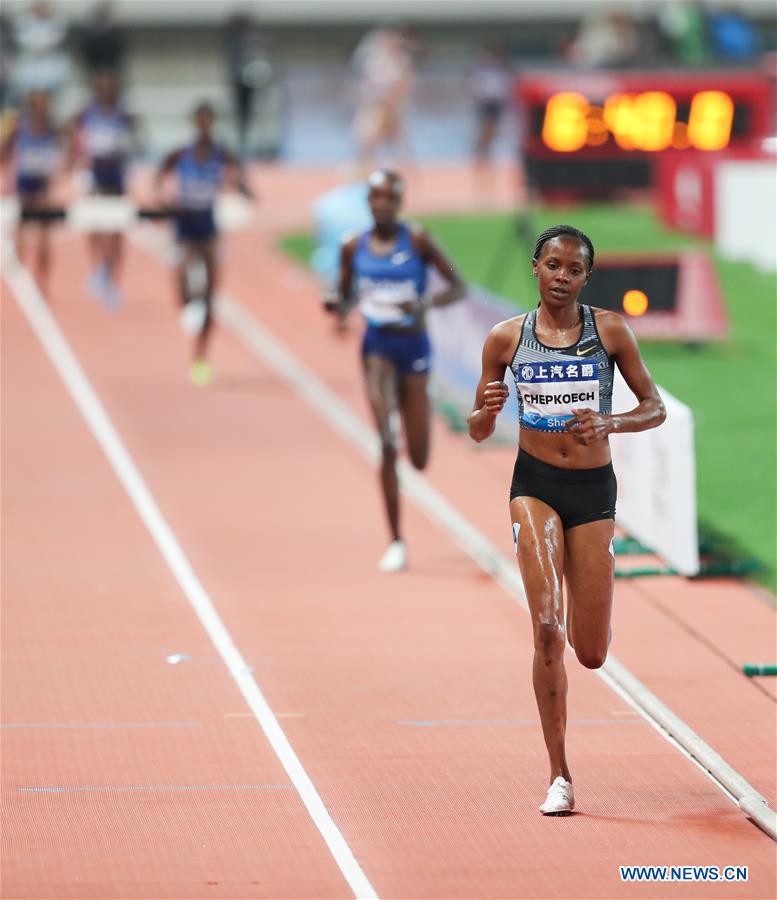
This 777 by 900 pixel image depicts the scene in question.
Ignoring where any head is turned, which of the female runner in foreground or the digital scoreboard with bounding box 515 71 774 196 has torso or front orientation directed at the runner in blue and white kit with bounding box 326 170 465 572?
the digital scoreboard

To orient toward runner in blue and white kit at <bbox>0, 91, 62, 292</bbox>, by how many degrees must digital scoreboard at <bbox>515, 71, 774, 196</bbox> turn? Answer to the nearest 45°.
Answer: approximately 45° to its right

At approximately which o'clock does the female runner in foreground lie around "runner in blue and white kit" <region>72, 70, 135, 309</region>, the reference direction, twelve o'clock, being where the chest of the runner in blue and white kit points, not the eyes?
The female runner in foreground is roughly at 12 o'clock from the runner in blue and white kit.

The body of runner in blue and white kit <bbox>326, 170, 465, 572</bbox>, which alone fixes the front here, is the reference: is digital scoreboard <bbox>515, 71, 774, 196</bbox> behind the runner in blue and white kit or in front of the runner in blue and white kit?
behind

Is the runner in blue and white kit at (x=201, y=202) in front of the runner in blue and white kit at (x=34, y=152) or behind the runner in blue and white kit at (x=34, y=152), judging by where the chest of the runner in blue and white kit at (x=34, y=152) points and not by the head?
in front

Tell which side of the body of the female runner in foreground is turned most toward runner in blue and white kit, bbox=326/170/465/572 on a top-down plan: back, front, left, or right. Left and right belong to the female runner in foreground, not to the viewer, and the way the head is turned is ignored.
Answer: back
